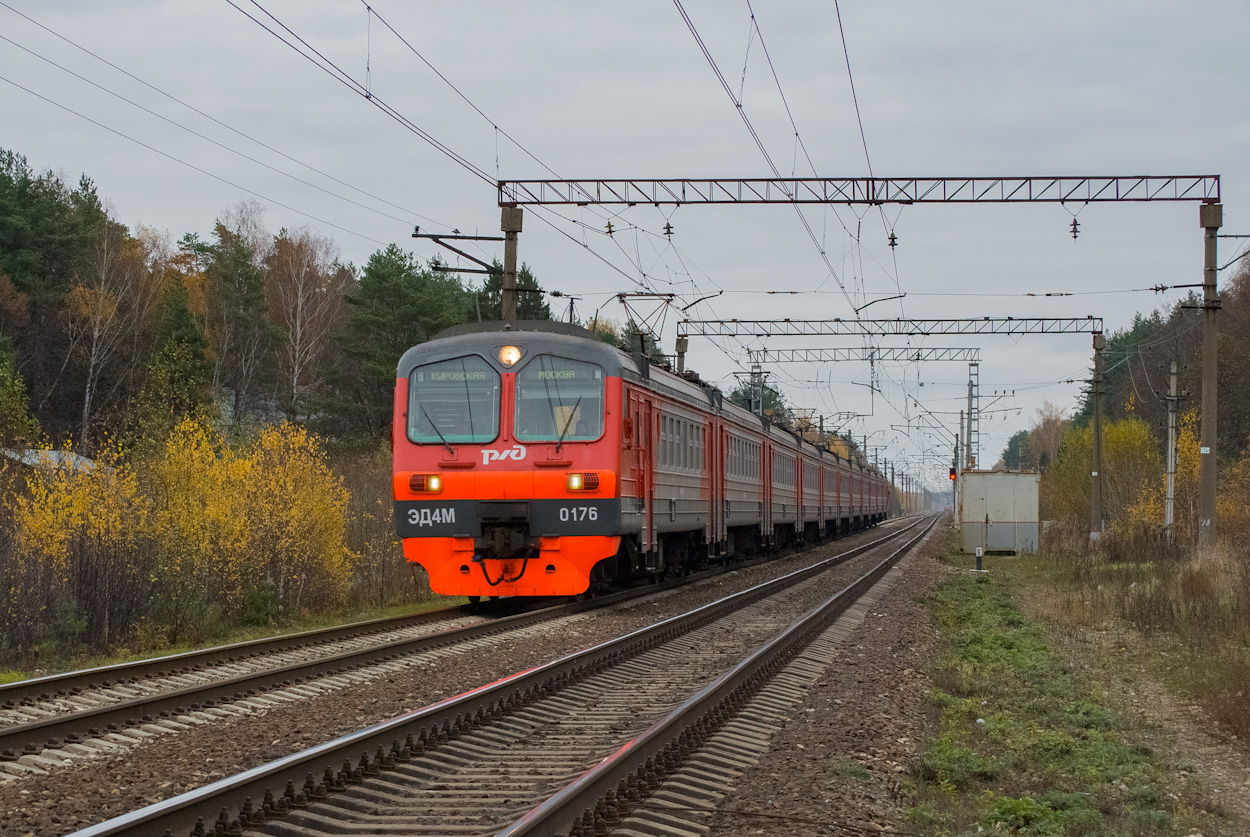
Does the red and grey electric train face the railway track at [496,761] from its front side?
yes

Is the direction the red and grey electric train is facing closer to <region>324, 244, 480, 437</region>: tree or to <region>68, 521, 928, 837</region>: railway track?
the railway track

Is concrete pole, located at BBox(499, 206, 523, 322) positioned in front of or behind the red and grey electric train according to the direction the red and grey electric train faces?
behind

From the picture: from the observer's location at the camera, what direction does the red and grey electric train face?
facing the viewer

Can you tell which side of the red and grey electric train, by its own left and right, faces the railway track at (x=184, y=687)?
front

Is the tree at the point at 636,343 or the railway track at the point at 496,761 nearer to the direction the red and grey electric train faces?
the railway track

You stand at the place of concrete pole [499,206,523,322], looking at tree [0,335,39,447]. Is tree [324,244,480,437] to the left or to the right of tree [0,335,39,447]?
right

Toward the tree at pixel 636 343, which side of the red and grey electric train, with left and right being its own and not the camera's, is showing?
back
